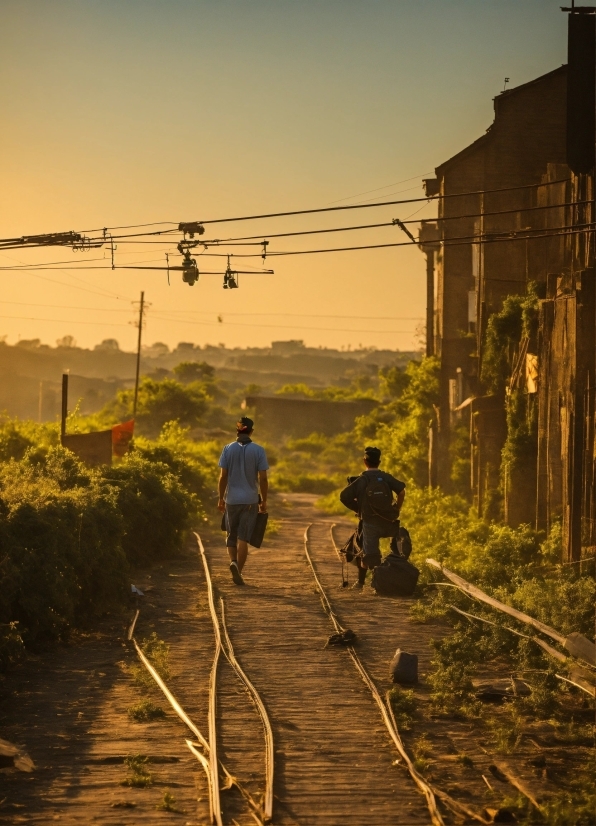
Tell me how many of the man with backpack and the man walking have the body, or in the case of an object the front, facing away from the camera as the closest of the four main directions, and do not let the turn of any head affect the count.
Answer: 2

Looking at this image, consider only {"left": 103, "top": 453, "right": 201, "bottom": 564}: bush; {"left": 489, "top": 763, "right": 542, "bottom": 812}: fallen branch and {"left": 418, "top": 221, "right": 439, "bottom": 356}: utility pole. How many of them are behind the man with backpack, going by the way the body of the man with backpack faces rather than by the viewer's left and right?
1

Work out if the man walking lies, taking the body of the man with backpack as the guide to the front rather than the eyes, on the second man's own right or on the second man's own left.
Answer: on the second man's own left

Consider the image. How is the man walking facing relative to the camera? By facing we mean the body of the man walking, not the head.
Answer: away from the camera

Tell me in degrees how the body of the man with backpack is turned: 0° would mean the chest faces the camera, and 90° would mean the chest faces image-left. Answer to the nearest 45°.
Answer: approximately 180°

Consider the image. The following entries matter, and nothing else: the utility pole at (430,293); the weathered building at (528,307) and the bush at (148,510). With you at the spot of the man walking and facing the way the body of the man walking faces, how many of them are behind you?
0

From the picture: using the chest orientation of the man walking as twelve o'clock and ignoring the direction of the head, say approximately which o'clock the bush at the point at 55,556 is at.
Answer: The bush is roughly at 8 o'clock from the man walking.

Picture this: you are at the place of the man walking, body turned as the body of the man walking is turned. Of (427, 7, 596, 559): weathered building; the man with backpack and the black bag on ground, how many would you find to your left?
0

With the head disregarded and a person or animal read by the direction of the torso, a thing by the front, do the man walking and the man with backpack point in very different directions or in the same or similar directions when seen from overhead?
same or similar directions

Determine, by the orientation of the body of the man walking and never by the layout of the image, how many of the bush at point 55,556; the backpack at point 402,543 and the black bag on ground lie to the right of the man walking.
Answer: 2

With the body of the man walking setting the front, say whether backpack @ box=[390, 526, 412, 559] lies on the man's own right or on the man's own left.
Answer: on the man's own right

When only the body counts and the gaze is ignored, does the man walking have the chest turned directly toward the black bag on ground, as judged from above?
no

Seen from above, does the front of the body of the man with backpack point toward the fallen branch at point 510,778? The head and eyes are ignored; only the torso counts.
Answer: no

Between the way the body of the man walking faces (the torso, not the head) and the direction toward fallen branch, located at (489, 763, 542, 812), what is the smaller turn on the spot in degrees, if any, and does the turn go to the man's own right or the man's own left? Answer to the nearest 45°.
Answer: approximately 180°
